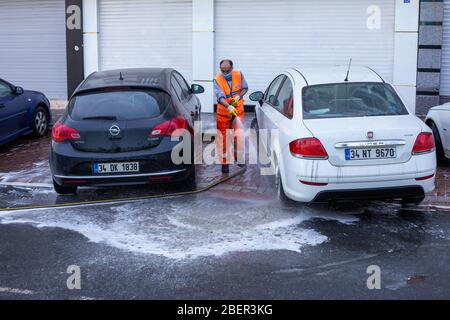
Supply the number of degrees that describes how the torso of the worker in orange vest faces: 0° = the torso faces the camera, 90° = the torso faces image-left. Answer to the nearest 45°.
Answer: approximately 0°

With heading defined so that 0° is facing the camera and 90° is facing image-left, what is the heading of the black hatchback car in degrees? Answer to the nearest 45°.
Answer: approximately 180°

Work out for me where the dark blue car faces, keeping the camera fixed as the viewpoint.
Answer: facing away from the viewer and to the right of the viewer

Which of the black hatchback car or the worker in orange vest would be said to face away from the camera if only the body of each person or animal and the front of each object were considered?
the black hatchback car

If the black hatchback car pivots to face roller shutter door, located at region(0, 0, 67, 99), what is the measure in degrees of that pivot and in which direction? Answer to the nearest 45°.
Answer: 0° — it already faces it

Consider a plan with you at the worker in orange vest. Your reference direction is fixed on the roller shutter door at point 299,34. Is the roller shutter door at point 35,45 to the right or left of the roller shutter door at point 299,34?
left

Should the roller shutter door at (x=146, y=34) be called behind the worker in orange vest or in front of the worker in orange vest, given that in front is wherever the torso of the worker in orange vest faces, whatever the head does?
behind

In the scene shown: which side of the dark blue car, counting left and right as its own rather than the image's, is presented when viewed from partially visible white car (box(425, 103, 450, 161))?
right

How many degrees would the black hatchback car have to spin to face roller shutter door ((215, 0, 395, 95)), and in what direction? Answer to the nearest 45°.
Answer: approximately 45° to its right

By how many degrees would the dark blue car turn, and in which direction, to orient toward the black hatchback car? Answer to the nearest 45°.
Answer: approximately 135° to its right
